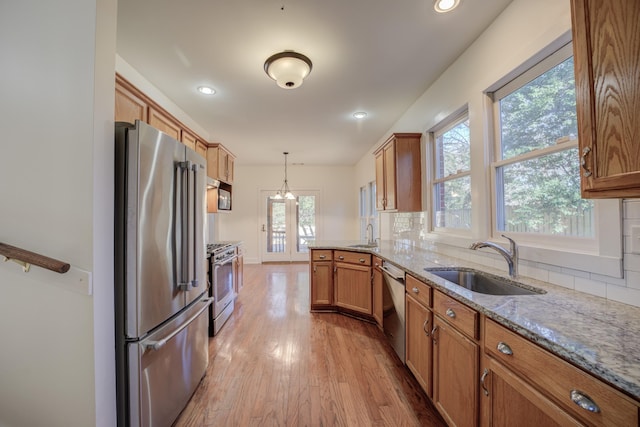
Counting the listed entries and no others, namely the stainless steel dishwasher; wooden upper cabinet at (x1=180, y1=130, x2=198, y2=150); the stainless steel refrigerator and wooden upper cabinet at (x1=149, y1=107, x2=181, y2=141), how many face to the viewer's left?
1

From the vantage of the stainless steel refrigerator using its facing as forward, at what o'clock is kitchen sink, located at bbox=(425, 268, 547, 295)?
The kitchen sink is roughly at 11 o'clock from the stainless steel refrigerator.

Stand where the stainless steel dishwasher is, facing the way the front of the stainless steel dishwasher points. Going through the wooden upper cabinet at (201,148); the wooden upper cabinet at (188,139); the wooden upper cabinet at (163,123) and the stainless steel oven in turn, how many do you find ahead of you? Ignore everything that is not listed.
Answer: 4

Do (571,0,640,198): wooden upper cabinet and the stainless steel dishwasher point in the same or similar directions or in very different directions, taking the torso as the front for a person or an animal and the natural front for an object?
same or similar directions

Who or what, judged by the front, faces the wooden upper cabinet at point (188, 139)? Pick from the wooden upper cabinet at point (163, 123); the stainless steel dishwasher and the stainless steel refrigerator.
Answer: the stainless steel dishwasher

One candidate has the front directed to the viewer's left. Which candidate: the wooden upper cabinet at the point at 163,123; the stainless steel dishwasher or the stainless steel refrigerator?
the stainless steel dishwasher

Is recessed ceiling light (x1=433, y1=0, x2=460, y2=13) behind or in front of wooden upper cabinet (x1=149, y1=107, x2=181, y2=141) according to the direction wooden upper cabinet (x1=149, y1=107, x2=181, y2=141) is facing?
in front

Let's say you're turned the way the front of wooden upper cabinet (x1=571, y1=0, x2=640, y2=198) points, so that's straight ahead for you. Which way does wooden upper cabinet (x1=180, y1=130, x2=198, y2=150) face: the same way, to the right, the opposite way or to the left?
the opposite way

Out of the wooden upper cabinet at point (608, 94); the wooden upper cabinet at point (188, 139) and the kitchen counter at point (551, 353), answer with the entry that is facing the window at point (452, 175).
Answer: the wooden upper cabinet at point (188, 139)

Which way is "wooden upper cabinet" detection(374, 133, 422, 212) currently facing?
to the viewer's left

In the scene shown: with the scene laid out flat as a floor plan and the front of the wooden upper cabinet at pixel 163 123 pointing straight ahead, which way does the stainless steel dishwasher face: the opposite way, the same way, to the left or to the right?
the opposite way

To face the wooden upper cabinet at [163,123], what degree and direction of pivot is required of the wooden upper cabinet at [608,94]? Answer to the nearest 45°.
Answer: approximately 45° to its right

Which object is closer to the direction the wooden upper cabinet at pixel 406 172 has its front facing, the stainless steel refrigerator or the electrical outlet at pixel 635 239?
the stainless steel refrigerator

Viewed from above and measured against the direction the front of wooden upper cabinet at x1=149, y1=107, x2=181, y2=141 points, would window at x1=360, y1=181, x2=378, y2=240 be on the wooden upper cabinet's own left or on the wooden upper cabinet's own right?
on the wooden upper cabinet's own left

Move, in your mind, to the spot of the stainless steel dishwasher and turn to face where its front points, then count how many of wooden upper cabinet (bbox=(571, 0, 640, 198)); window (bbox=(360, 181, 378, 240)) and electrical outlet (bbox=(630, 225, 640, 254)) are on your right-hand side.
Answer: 1

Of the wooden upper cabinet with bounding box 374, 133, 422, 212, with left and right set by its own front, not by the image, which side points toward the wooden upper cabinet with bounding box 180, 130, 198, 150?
front

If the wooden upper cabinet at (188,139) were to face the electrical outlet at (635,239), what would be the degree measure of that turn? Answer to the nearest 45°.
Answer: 0° — it already faces it

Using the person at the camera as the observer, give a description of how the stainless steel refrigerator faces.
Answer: facing the viewer and to the right of the viewer

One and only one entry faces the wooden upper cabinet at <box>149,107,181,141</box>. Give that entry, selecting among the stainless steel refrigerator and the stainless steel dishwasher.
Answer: the stainless steel dishwasher

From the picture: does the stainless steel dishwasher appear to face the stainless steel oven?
yes

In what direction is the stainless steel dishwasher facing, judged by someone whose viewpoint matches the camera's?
facing to the left of the viewer
